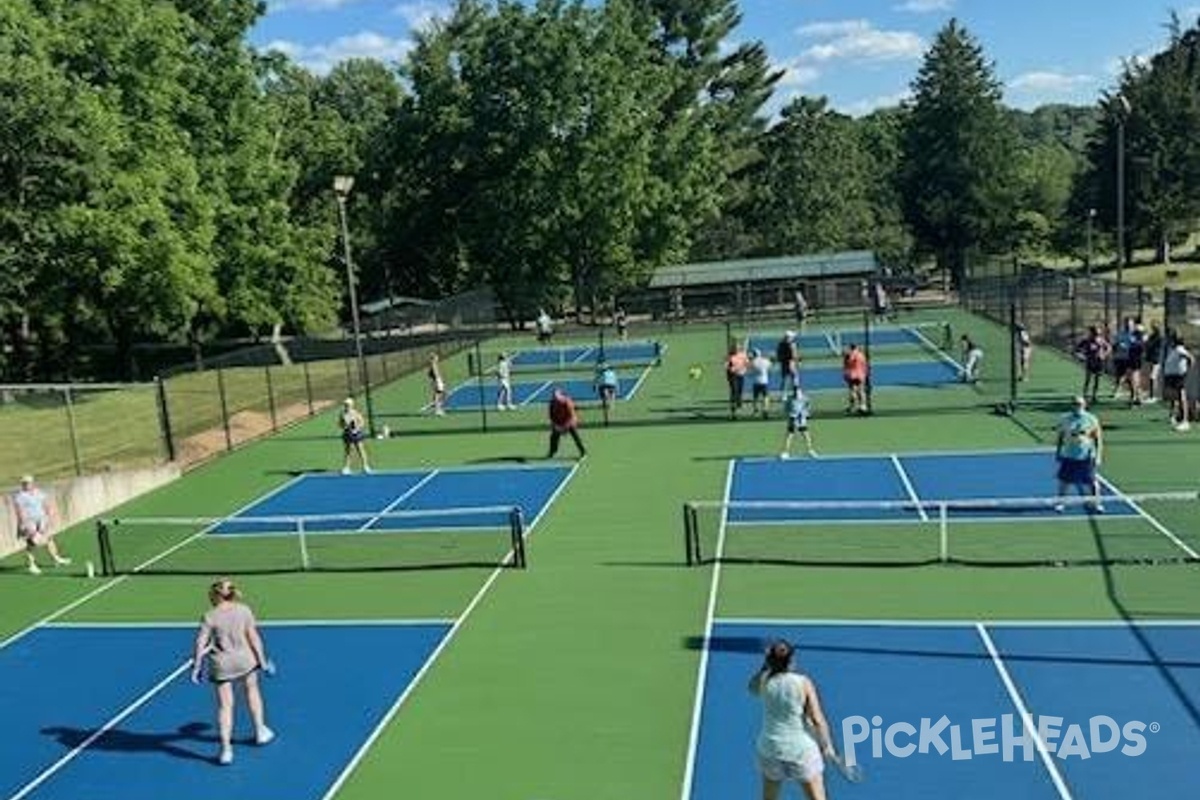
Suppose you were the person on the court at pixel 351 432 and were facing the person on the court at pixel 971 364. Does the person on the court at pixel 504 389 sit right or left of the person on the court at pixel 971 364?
left

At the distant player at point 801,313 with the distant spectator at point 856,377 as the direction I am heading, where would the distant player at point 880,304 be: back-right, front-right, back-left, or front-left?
back-left

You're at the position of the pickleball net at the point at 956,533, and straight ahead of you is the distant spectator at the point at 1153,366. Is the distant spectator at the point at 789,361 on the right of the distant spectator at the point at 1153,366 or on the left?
left

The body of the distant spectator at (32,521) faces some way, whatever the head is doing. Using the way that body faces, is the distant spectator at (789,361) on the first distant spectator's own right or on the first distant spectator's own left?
on the first distant spectator's own left

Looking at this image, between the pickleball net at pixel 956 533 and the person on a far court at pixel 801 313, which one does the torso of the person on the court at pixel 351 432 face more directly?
the pickleball net

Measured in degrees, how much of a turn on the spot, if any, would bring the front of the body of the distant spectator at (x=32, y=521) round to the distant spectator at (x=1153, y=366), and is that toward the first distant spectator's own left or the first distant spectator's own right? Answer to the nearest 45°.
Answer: approximately 45° to the first distant spectator's own left
